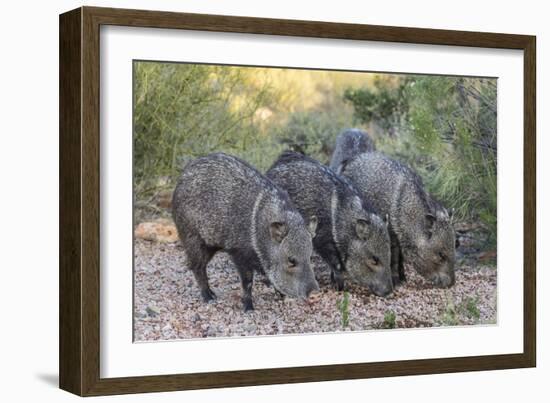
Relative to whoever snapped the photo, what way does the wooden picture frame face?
facing the viewer and to the right of the viewer
